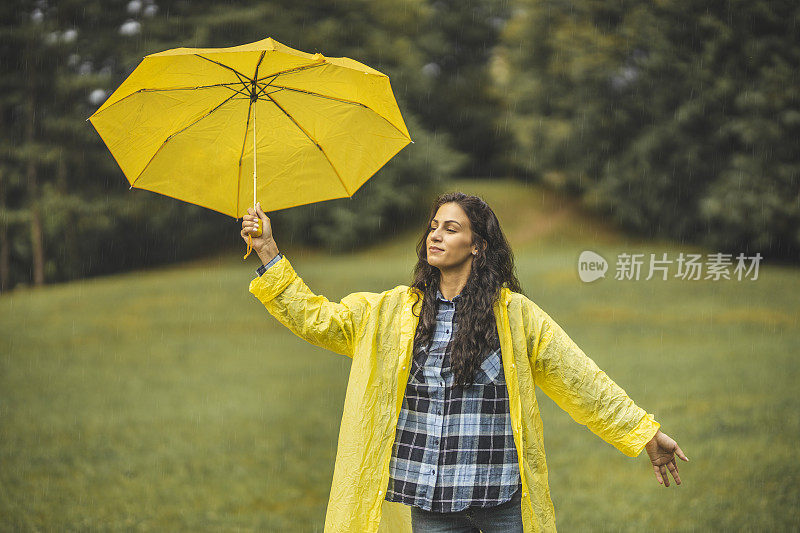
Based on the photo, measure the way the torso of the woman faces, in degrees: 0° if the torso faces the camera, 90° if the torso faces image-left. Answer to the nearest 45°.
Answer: approximately 0°
